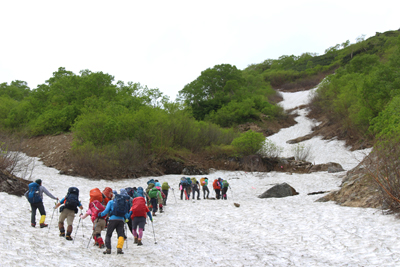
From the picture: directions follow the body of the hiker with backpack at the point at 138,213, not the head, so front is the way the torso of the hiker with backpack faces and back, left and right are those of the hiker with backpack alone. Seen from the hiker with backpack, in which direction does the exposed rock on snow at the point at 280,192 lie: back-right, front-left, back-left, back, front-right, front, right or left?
front-right

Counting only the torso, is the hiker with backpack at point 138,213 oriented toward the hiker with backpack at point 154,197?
yes

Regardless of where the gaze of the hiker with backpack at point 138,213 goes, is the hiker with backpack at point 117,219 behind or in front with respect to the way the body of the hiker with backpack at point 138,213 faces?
behind

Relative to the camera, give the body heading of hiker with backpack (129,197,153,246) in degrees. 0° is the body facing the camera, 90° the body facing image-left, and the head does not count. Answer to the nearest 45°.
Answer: approximately 180°

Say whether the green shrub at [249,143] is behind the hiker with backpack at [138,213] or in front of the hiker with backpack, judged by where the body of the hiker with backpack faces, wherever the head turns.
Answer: in front
